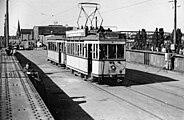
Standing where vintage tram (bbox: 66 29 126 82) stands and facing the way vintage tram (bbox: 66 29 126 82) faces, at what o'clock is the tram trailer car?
The tram trailer car is roughly at 7 o'clock from the vintage tram.

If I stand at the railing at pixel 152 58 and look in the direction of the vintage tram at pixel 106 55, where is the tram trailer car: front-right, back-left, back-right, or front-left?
front-right

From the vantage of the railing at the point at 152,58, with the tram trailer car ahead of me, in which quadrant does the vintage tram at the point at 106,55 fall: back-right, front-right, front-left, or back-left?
front-left

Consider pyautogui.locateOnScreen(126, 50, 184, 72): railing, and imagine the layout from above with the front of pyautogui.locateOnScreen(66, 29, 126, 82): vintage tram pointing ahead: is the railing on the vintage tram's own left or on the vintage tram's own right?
on the vintage tram's own left
